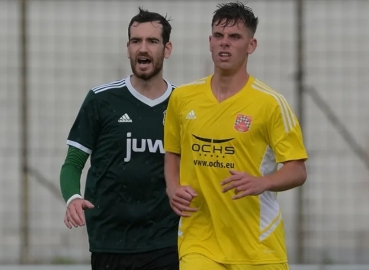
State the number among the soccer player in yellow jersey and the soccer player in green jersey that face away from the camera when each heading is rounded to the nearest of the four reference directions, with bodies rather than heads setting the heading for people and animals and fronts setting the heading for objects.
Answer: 0

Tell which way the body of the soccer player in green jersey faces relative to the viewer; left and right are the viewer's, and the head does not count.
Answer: facing the viewer

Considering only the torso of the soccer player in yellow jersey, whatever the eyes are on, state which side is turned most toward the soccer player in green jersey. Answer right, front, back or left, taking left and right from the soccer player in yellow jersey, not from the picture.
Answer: right

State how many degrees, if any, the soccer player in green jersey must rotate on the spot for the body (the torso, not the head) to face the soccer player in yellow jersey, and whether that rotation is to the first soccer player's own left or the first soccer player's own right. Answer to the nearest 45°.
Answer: approximately 45° to the first soccer player's own left
